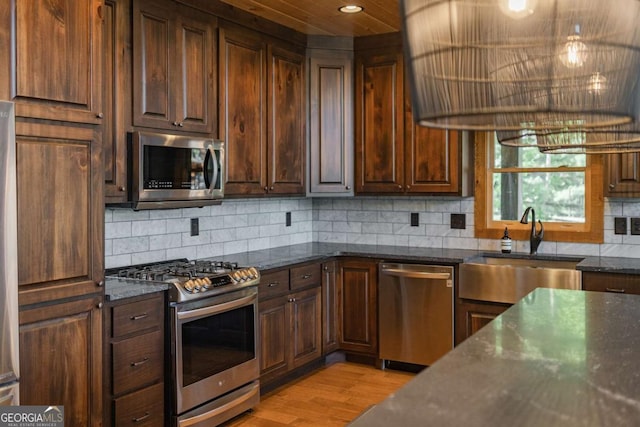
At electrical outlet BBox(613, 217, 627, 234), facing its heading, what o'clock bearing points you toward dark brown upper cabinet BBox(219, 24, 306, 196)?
The dark brown upper cabinet is roughly at 2 o'clock from the electrical outlet.

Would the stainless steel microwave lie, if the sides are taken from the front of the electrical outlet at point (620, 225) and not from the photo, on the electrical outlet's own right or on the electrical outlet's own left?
on the electrical outlet's own right

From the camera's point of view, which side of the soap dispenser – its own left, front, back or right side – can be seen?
front

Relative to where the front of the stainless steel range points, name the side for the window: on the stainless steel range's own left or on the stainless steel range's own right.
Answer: on the stainless steel range's own left

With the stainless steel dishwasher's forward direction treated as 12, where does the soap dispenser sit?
The soap dispenser is roughly at 7 o'clock from the stainless steel dishwasher.

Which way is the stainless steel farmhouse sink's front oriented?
toward the camera

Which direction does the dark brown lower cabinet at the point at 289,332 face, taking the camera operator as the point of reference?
facing the viewer and to the right of the viewer

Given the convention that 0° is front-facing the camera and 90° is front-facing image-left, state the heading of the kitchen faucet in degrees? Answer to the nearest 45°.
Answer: approximately 45°

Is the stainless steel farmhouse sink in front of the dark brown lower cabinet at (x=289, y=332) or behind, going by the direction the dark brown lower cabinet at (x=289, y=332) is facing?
in front
